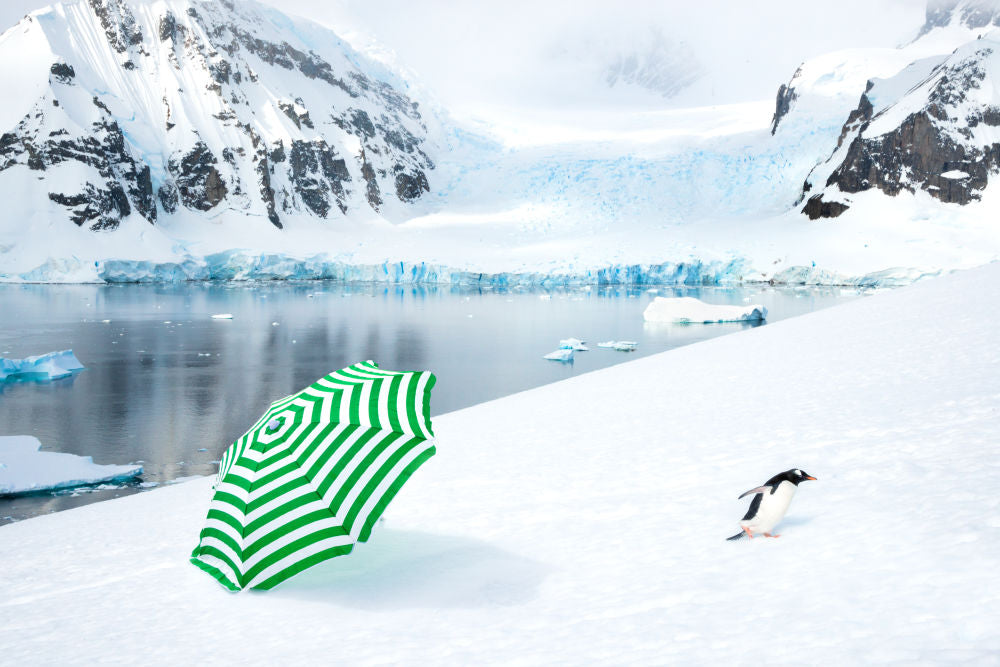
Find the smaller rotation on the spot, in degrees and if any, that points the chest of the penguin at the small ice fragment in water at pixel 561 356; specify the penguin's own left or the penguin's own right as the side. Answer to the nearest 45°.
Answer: approximately 90° to the penguin's own left

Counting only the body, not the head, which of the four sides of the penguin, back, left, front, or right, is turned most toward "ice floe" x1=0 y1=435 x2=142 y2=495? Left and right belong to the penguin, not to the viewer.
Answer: back

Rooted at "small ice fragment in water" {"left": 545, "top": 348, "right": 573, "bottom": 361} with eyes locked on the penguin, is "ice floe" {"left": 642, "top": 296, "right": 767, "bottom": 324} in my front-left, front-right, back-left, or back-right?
back-left

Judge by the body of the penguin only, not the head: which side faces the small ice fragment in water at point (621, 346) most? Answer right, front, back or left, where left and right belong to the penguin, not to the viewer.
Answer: left

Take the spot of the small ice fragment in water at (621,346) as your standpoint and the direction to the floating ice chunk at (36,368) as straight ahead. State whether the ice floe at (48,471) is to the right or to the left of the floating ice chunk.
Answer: left

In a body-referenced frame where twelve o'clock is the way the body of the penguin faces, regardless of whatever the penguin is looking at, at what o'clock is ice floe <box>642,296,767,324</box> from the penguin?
The ice floe is roughly at 9 o'clock from the penguin.

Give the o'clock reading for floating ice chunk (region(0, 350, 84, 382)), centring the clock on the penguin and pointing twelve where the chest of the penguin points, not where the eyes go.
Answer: The floating ice chunk is roughly at 7 o'clock from the penguin.

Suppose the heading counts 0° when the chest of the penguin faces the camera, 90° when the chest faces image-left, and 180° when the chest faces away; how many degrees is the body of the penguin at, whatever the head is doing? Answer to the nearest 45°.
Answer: approximately 270°

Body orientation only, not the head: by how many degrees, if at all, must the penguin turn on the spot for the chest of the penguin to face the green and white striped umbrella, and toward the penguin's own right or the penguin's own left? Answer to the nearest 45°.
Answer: approximately 180°
